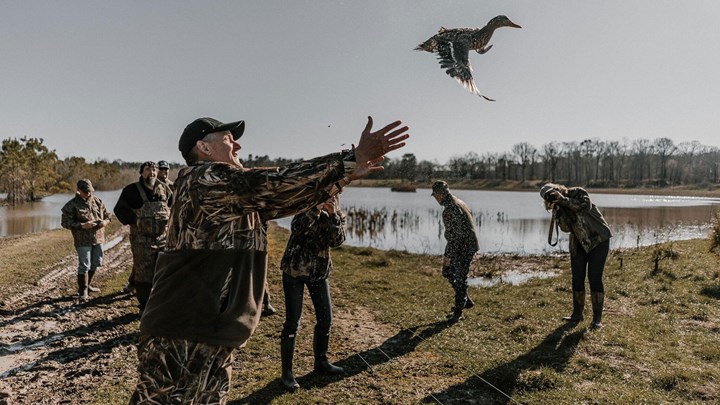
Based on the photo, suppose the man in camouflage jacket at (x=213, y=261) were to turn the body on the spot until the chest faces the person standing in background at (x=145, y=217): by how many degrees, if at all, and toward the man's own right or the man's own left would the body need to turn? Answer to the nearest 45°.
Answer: approximately 90° to the man's own left

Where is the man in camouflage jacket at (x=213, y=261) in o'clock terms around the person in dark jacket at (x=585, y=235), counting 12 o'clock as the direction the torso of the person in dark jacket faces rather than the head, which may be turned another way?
The man in camouflage jacket is roughly at 11 o'clock from the person in dark jacket.

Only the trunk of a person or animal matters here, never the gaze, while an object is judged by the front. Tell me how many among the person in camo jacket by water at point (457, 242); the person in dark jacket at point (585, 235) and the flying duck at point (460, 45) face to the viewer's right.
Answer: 1

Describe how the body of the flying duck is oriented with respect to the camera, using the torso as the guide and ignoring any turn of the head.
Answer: to the viewer's right

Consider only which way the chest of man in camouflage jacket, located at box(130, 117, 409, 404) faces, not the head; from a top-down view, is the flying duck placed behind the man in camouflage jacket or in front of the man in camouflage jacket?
in front

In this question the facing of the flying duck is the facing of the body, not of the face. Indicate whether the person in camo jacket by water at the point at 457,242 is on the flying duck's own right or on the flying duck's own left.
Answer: on the flying duck's own left

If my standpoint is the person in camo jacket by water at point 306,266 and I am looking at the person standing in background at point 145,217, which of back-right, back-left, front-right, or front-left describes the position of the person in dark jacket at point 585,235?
back-right

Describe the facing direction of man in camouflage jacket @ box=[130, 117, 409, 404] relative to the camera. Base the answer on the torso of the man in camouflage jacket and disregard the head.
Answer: to the viewer's right
